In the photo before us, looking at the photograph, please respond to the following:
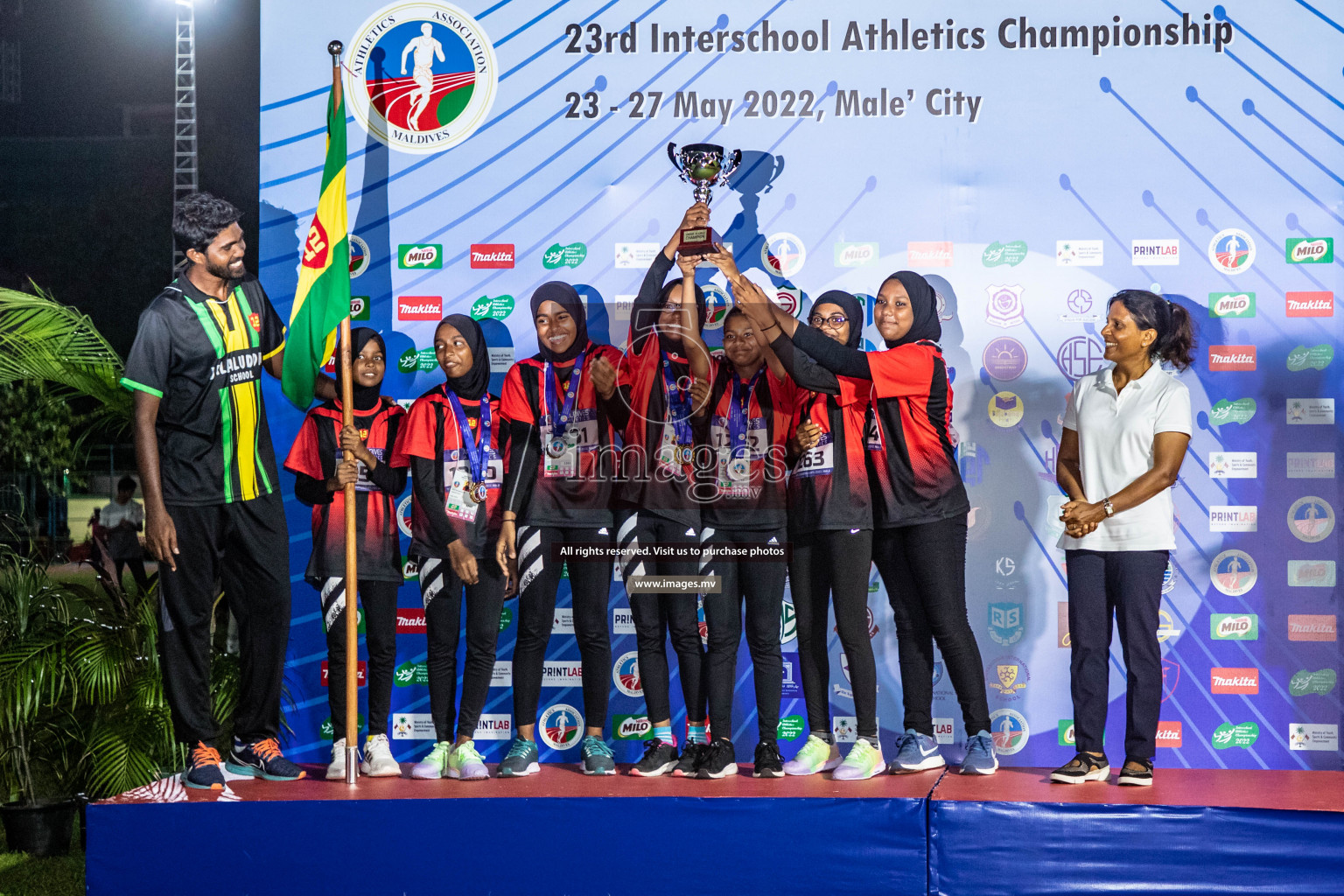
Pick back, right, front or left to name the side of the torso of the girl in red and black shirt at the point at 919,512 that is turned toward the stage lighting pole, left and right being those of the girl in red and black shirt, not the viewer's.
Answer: right

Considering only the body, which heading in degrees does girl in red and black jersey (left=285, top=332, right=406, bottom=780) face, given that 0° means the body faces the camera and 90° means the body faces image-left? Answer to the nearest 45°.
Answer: approximately 0°

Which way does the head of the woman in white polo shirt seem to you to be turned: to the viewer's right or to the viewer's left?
to the viewer's left

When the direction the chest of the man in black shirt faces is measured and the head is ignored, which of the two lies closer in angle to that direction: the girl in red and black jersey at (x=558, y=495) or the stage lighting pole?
the girl in red and black jersey

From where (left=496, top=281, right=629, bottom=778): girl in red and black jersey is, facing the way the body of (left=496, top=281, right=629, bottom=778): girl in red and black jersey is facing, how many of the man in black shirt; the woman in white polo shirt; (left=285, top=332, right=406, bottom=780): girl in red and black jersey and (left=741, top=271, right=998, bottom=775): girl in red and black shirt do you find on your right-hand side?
2

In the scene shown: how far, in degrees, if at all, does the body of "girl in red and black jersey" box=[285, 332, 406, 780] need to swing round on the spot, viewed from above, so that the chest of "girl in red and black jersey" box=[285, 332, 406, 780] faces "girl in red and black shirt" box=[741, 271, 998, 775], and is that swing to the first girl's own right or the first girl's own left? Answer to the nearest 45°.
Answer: approximately 45° to the first girl's own left

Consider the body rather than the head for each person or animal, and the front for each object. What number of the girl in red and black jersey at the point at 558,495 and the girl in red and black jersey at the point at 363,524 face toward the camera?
2
